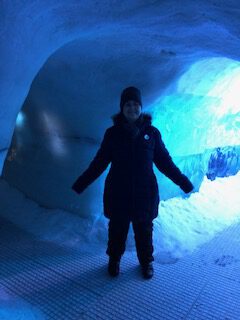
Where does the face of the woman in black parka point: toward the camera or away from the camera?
toward the camera

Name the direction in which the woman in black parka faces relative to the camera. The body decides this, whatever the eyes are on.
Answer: toward the camera
